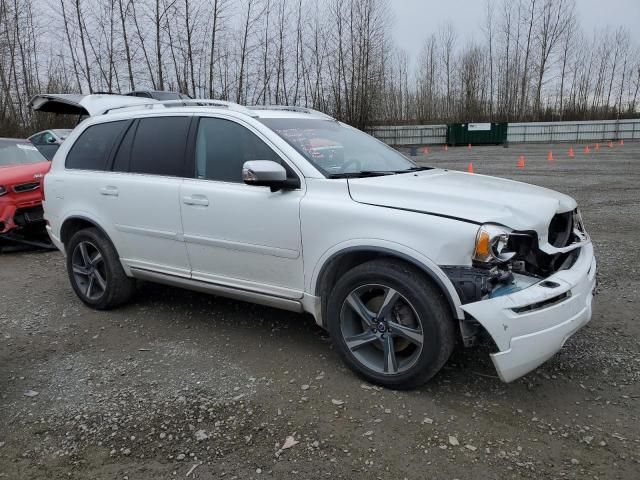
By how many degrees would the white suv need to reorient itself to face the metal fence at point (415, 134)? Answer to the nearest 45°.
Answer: approximately 135° to its left

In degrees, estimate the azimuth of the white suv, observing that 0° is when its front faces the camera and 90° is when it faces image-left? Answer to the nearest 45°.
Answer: approximately 315°

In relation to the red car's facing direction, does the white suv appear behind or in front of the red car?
in front

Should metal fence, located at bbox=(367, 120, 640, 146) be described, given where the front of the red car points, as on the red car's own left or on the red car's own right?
on the red car's own left

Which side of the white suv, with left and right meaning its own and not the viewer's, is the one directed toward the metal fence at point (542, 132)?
left

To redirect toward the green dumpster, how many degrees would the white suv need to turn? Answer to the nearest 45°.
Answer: approximately 135° to its left

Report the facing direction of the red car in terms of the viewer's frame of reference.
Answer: facing the viewer and to the right of the viewer

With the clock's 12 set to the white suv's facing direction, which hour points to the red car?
The red car is roughly at 6 o'clock from the white suv.

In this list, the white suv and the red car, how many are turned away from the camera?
0

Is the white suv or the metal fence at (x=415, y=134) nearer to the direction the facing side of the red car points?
the white suv
